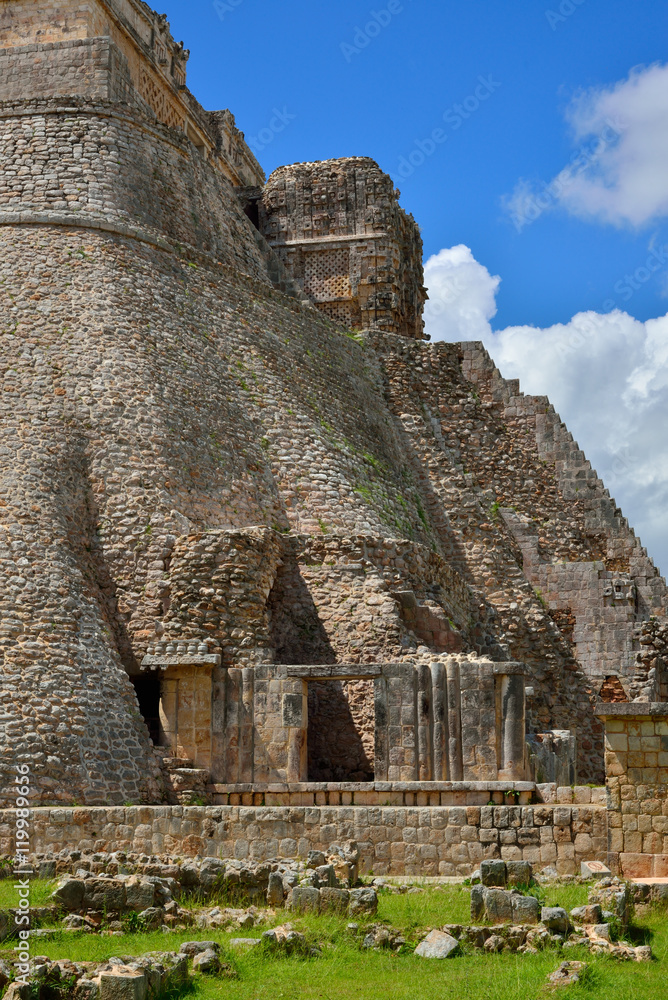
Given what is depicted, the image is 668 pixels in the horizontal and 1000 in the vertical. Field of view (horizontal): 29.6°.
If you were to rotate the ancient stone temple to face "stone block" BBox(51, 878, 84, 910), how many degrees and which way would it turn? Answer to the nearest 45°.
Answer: approximately 90° to its right

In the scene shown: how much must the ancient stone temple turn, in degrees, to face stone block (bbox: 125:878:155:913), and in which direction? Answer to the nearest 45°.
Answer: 0° — it already faces it

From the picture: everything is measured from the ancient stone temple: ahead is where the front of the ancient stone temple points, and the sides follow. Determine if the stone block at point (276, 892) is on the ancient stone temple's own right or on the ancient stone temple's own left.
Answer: on the ancient stone temple's own right

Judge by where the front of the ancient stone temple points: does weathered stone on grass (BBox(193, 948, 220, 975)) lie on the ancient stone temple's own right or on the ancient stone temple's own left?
on the ancient stone temple's own right

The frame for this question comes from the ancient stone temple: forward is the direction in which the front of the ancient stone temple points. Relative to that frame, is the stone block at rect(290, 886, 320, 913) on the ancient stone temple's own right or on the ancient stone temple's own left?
on the ancient stone temple's own right

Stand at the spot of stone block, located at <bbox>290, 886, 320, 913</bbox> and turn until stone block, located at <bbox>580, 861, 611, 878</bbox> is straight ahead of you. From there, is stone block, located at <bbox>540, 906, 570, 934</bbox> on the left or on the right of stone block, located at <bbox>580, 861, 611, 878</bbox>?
right

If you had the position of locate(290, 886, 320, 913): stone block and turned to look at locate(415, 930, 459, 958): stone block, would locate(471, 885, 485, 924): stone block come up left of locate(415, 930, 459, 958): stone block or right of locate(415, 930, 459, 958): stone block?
left

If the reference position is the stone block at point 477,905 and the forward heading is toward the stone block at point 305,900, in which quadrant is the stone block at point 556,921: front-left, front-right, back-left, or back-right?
back-left
